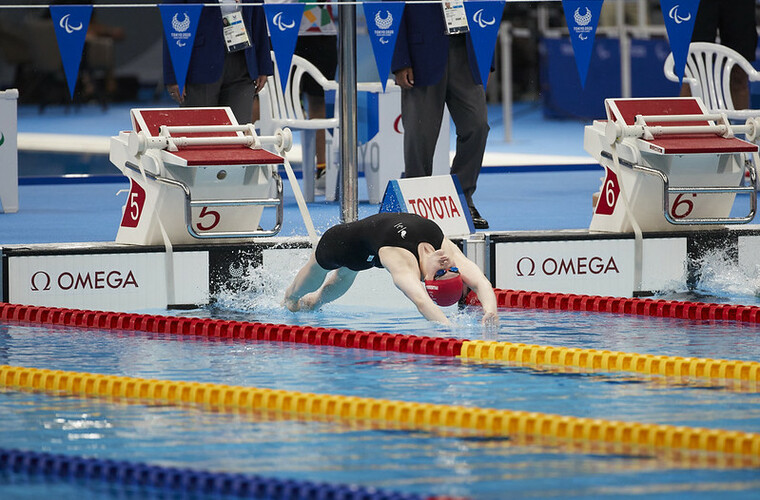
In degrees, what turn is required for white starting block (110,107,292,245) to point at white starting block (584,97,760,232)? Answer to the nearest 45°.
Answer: approximately 45° to its left

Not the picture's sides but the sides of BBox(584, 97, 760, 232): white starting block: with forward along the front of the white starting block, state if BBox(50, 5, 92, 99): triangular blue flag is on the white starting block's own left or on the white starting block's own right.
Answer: on the white starting block's own right

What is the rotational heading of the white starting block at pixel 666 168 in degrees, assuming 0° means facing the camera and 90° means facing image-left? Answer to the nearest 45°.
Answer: approximately 315°

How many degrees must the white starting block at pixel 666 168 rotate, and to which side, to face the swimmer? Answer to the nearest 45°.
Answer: approximately 90° to its right

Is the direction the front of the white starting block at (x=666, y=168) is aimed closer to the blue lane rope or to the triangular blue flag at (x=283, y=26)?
the blue lane rope

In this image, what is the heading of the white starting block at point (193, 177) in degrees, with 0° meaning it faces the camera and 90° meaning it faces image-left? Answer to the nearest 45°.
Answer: approximately 315°
